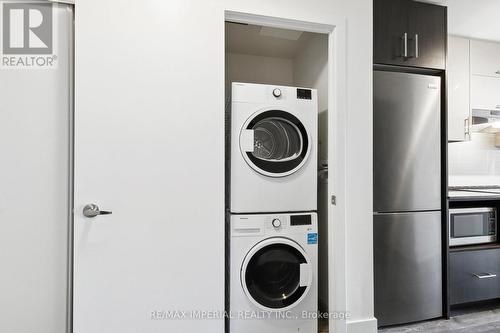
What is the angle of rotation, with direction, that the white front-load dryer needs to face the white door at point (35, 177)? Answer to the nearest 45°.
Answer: approximately 90° to its right

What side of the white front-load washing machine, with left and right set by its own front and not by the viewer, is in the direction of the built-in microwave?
left

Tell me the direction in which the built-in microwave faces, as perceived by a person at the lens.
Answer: facing the viewer

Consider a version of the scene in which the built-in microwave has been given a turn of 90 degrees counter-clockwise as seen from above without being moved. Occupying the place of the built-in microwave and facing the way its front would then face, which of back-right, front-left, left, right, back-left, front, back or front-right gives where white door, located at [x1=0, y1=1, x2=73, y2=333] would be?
back-right

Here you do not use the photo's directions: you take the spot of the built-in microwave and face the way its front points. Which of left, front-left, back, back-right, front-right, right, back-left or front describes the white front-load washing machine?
front-right

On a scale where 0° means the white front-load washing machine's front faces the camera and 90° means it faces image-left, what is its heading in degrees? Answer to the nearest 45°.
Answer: approximately 0°

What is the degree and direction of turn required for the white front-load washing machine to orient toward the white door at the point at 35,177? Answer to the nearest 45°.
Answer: approximately 90° to its right

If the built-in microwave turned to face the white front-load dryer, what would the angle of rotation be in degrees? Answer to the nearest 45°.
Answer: approximately 45° to its right

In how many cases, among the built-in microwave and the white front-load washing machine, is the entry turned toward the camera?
2

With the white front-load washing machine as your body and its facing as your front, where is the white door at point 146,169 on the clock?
The white door is roughly at 2 o'clock from the white front-load washing machine.
